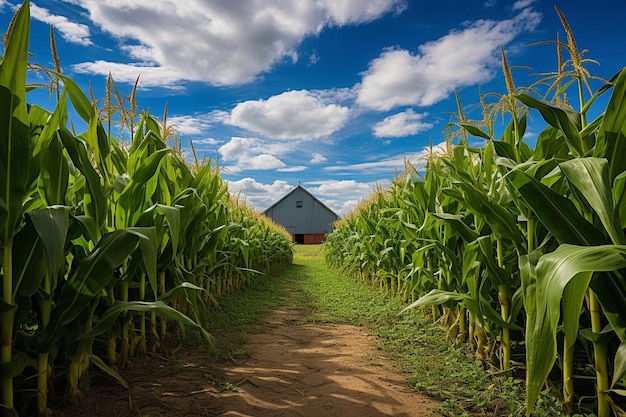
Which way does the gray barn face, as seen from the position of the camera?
facing the viewer
